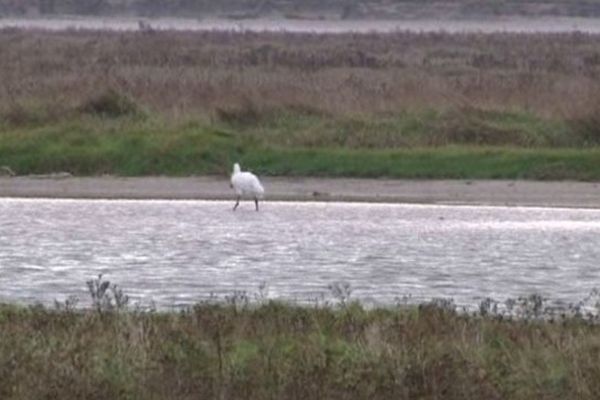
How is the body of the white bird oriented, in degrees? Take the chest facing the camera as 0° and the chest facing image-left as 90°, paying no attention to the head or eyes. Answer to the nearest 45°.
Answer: approximately 90°
